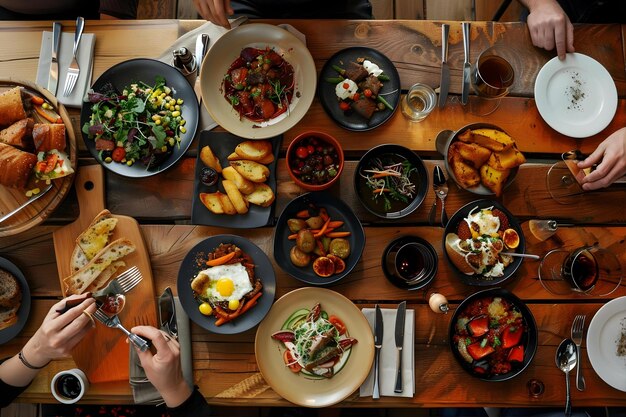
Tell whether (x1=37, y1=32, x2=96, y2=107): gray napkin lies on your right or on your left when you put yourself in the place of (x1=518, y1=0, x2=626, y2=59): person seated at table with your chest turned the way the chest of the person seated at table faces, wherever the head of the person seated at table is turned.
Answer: on your right

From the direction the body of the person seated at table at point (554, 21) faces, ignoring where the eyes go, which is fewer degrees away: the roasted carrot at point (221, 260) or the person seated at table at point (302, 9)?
the roasted carrot

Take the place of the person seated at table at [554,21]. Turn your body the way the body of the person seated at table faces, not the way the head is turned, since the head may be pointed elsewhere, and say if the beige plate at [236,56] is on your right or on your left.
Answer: on your right

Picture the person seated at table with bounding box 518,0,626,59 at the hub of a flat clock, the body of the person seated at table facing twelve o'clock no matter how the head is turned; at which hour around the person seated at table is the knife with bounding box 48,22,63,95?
The knife is roughly at 2 o'clock from the person seated at table.

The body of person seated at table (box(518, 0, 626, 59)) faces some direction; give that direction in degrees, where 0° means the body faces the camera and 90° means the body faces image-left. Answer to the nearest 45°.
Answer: approximately 0°

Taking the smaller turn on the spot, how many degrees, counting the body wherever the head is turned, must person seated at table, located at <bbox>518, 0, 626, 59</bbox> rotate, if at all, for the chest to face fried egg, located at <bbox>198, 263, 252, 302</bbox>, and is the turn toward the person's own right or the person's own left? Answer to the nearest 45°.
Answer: approximately 45° to the person's own right
